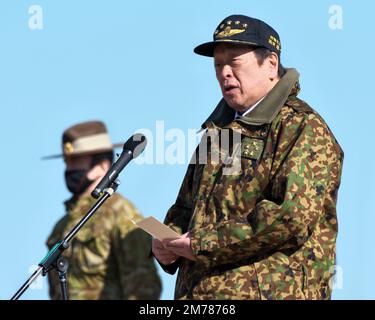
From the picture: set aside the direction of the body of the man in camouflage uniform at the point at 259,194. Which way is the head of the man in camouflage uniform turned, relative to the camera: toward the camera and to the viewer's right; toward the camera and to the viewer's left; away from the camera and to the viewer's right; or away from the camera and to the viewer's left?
toward the camera and to the viewer's left

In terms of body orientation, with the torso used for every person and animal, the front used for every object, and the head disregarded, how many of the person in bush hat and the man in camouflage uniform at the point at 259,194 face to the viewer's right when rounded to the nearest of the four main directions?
0

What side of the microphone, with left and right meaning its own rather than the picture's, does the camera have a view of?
right

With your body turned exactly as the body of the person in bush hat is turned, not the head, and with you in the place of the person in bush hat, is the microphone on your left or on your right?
on your left

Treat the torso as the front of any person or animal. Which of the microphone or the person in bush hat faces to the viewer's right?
the microphone

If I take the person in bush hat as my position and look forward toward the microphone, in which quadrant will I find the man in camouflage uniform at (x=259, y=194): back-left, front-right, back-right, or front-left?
front-left

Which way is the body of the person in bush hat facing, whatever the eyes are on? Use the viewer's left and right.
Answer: facing the viewer and to the left of the viewer

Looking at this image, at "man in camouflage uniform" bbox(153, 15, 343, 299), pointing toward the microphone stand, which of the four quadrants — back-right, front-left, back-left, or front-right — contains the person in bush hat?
front-right

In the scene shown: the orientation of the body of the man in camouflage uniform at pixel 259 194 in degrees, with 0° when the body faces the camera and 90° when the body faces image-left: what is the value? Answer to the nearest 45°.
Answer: approximately 45°

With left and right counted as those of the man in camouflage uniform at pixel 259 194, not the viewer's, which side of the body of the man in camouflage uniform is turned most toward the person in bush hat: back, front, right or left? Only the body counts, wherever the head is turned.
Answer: right

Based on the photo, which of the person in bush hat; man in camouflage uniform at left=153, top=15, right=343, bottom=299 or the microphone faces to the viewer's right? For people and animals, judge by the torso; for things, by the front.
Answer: the microphone

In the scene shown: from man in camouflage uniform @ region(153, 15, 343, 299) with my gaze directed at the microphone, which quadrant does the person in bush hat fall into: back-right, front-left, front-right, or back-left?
front-right
